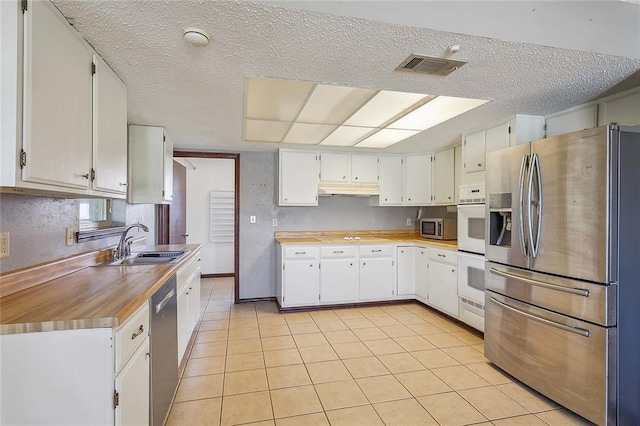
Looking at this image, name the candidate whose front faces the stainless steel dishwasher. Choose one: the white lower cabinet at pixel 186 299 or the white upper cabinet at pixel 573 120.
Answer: the white upper cabinet

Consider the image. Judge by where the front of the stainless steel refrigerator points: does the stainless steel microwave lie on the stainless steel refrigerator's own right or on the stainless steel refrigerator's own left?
on the stainless steel refrigerator's own right

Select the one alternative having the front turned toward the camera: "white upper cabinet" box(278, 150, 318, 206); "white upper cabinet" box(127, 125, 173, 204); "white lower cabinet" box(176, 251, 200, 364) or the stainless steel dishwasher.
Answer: "white upper cabinet" box(278, 150, 318, 206)

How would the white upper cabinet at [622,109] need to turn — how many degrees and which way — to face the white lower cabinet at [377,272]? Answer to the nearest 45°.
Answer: approximately 45° to its right

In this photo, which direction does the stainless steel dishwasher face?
to the viewer's right

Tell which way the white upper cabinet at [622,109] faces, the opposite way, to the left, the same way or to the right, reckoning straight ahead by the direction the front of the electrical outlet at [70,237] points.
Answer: the opposite way

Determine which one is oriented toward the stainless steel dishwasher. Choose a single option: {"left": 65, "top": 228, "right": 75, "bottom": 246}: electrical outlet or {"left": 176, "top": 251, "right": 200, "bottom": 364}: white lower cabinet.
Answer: the electrical outlet

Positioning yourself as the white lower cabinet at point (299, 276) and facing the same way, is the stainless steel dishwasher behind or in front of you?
in front

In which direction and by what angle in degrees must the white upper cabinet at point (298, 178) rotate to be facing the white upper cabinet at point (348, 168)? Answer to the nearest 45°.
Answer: approximately 90° to its left

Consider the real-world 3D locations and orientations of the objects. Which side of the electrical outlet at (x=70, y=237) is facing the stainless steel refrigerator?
front

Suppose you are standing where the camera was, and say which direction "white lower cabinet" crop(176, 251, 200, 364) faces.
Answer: facing to the right of the viewer

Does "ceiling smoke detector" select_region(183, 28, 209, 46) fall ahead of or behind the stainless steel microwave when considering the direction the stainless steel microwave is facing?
ahead

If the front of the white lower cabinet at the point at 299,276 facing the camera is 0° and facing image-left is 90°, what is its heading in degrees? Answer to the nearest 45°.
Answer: approximately 0°

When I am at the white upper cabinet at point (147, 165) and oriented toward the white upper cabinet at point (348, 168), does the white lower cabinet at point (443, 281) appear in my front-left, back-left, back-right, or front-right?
front-right

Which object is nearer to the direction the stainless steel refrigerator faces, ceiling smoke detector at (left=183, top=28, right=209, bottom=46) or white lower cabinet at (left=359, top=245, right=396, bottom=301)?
the ceiling smoke detector

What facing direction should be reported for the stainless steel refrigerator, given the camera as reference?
facing the viewer and to the left of the viewer
